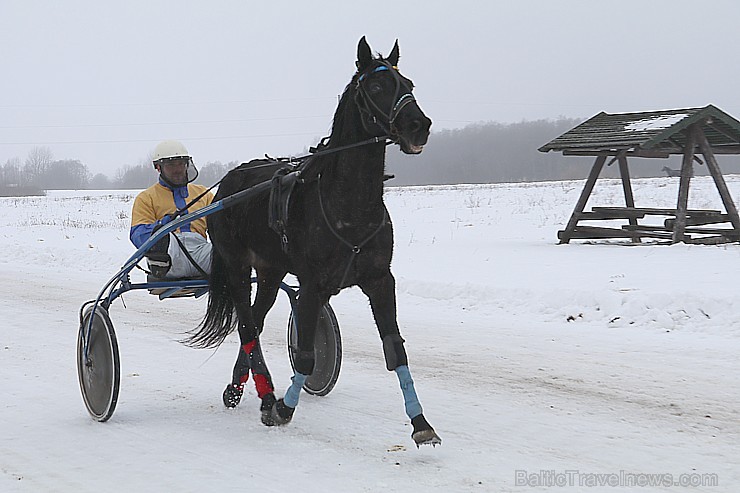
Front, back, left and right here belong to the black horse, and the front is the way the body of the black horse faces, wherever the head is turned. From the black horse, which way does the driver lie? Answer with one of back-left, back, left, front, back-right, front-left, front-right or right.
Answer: back

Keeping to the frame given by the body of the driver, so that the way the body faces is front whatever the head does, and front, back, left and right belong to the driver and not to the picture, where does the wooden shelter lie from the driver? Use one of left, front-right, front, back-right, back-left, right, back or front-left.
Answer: left

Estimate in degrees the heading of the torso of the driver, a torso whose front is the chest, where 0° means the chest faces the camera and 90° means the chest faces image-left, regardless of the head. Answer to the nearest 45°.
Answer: approximately 315°

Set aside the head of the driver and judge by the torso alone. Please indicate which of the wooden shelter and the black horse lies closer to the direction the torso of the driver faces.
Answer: the black horse

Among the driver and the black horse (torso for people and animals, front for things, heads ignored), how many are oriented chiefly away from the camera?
0

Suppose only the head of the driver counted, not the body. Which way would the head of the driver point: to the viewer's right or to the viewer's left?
to the viewer's right

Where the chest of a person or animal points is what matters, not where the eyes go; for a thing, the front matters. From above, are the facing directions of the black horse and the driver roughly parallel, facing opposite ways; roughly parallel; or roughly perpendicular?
roughly parallel

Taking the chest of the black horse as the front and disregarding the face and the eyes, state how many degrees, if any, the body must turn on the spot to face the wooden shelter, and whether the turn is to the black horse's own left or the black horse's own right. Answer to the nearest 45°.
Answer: approximately 90° to the black horse's own left

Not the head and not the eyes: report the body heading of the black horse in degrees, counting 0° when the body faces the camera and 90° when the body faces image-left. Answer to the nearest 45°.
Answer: approximately 315°

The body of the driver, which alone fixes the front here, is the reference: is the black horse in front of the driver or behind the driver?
in front
